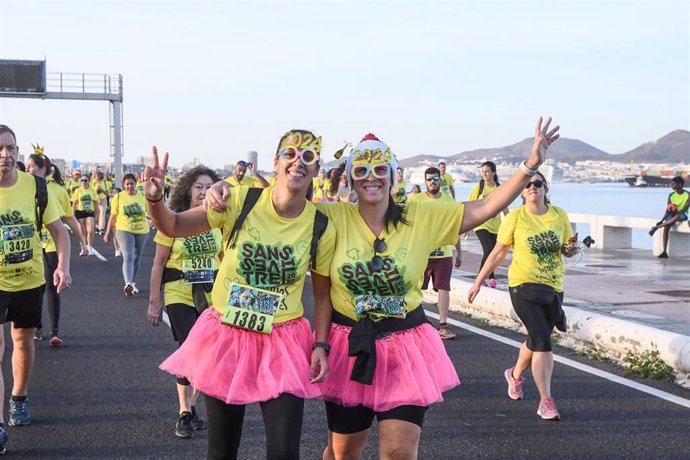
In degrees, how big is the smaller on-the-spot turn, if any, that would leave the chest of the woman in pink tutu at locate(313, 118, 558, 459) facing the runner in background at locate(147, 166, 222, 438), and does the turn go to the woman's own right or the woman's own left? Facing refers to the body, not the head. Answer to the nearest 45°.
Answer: approximately 135° to the woman's own right

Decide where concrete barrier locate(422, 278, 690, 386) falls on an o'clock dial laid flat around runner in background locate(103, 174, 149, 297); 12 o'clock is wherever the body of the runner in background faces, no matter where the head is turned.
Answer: The concrete barrier is roughly at 11 o'clock from the runner in background.

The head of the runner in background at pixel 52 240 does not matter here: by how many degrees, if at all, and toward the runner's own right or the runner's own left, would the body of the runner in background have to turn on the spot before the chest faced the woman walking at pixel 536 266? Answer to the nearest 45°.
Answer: approximately 90° to the runner's own left

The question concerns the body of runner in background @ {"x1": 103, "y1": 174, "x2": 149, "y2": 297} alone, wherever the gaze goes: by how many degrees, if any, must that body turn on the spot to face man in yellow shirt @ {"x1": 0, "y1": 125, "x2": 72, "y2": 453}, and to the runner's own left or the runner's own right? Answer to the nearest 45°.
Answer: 0° — they already face them

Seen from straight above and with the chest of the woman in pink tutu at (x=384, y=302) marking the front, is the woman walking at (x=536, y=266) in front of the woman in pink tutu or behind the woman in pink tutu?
behind

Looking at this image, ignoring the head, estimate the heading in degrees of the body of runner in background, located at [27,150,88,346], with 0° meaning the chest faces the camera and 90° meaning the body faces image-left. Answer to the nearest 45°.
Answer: approximately 45°

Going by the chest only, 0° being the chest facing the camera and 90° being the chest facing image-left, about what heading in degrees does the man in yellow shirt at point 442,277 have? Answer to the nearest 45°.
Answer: approximately 0°

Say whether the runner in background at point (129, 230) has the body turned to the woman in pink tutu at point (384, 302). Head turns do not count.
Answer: yes

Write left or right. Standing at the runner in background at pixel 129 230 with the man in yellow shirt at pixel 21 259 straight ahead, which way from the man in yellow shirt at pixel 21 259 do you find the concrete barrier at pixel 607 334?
left
